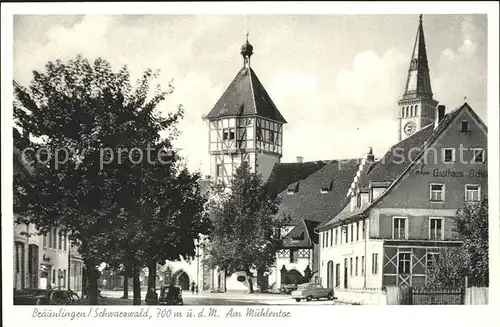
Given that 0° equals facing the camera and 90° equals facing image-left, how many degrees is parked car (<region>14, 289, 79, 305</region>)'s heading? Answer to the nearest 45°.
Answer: approximately 270°

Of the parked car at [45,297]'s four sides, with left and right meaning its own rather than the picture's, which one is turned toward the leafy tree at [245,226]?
front

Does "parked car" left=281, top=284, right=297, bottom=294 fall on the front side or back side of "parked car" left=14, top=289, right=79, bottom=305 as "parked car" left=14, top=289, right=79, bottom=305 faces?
on the front side

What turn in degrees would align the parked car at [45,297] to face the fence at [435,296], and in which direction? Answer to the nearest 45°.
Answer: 0° — it already faces it

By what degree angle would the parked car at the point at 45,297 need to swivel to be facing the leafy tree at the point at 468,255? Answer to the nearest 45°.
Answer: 0° — it already faces it

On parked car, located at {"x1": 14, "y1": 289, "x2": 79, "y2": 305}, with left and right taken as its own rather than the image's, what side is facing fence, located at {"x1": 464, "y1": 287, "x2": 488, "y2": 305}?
front

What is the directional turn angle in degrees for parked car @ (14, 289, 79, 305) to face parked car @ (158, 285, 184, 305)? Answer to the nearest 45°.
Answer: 0° — it already faces it

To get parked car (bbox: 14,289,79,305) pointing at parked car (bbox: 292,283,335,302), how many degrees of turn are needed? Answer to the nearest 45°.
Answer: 0° — it already faces it
